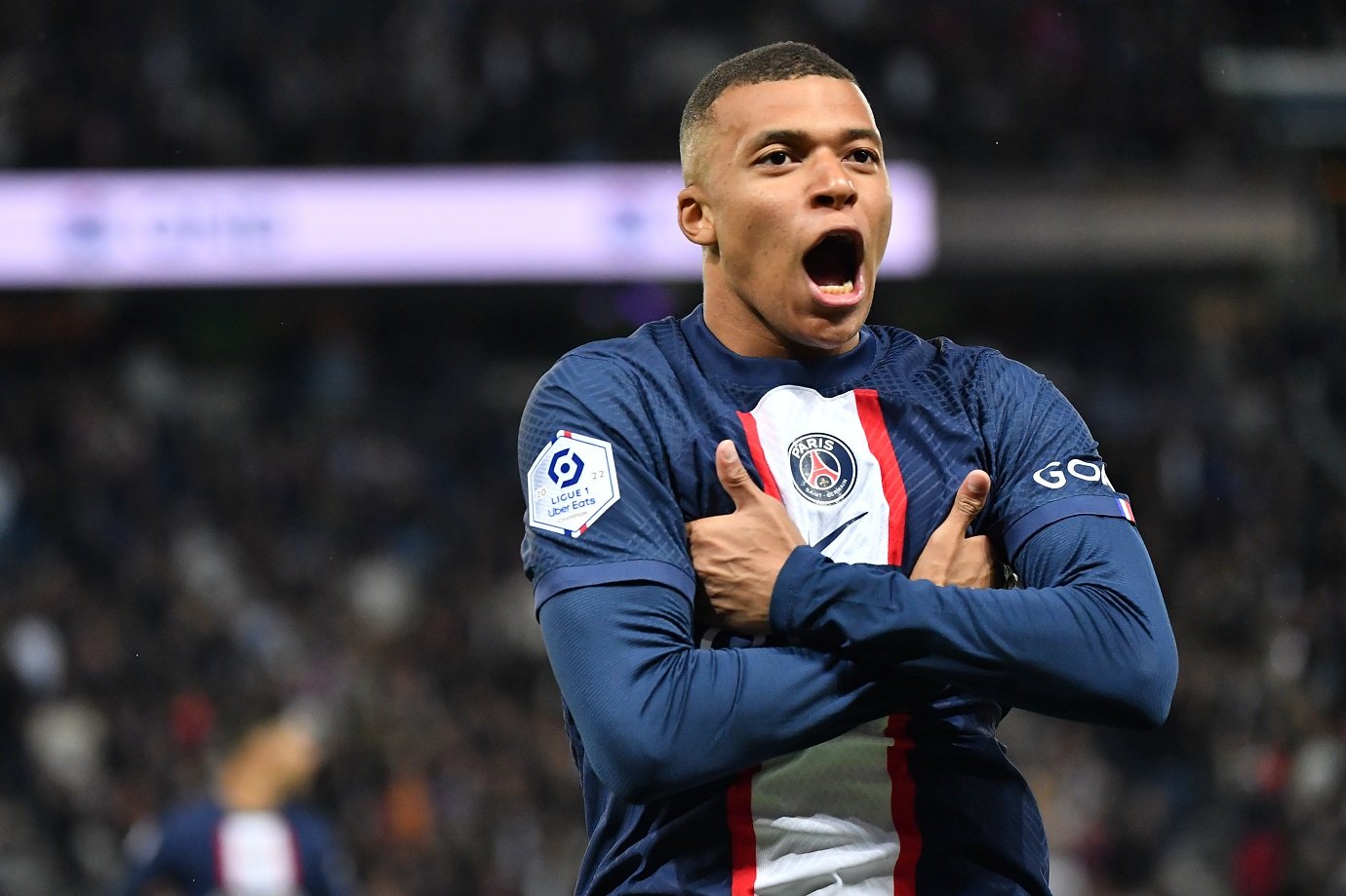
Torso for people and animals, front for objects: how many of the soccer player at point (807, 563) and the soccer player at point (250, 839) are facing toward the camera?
2

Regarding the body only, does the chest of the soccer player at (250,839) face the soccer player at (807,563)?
yes

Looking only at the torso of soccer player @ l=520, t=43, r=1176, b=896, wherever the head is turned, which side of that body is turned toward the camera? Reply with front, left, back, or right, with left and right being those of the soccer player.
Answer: front

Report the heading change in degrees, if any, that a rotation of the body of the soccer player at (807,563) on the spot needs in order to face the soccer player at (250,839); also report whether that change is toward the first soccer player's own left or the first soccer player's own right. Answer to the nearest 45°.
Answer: approximately 135° to the first soccer player's own right

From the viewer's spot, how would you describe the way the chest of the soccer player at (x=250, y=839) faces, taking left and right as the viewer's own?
facing the viewer
